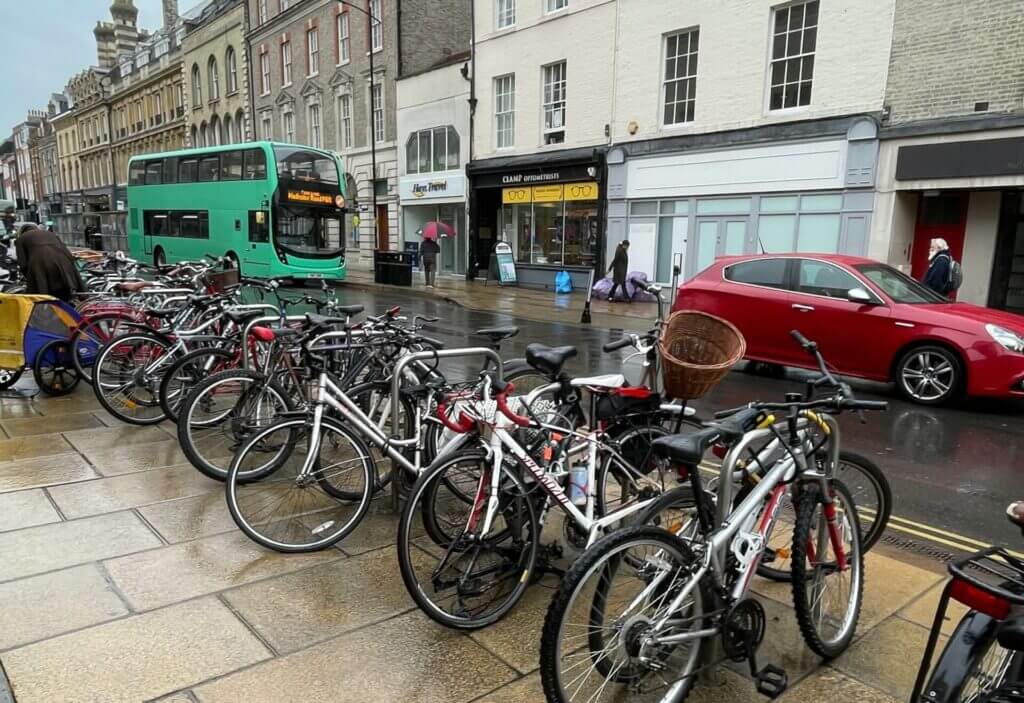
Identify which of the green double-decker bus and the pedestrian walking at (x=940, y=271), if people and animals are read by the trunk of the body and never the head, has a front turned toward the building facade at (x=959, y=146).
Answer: the green double-decker bus

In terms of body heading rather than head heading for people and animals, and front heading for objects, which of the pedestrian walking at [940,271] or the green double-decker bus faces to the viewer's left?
the pedestrian walking

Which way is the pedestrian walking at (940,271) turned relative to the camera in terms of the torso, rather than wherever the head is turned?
to the viewer's left

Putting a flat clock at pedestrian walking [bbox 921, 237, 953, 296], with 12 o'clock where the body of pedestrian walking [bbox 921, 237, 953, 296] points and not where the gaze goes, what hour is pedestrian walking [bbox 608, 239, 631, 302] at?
pedestrian walking [bbox 608, 239, 631, 302] is roughly at 1 o'clock from pedestrian walking [bbox 921, 237, 953, 296].

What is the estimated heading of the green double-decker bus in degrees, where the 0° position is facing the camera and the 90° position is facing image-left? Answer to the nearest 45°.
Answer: approximately 315°

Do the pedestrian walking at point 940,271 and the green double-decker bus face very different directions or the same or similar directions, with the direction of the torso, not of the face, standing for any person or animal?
very different directions

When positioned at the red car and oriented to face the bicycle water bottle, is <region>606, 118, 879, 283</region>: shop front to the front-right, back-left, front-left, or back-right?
back-right

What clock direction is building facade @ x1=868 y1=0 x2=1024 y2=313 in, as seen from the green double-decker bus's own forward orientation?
The building facade is roughly at 12 o'clock from the green double-decker bus.

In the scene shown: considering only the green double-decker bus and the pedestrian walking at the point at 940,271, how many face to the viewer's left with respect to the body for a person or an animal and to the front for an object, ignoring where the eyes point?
1

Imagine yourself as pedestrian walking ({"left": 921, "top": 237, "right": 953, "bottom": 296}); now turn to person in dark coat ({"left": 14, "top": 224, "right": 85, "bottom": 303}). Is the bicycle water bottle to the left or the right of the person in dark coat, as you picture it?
left
